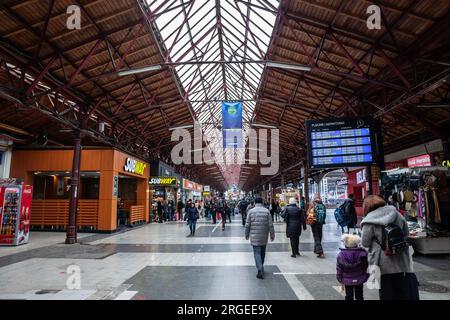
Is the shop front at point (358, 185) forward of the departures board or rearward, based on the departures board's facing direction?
rearward

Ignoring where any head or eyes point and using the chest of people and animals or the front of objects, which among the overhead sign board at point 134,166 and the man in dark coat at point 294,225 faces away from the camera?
the man in dark coat

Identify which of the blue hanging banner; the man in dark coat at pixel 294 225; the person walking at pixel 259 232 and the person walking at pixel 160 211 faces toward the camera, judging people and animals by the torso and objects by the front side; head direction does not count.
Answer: the blue hanging banner

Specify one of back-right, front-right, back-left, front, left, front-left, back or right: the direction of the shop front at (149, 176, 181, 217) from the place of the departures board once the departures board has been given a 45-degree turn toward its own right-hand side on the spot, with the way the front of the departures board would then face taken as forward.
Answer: right

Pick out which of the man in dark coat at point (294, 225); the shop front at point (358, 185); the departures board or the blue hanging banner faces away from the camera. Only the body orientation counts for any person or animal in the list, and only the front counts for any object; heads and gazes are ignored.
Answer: the man in dark coat

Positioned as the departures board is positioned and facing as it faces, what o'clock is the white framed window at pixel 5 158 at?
The white framed window is roughly at 3 o'clock from the departures board.

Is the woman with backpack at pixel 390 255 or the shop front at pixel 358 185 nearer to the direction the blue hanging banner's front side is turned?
the woman with backpack

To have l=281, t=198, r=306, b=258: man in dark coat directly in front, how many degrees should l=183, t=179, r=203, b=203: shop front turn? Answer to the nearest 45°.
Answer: approximately 45° to its right

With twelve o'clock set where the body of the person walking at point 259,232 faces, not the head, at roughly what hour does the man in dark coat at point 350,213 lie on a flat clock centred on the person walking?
The man in dark coat is roughly at 1 o'clock from the person walking.

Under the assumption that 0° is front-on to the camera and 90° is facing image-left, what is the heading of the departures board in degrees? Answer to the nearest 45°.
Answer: approximately 0°

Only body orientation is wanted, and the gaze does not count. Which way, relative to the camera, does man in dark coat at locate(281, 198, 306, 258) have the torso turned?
away from the camera

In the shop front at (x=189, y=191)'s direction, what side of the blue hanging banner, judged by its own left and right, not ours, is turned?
back

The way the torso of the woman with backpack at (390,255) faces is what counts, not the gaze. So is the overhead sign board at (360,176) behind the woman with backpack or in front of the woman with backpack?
in front
